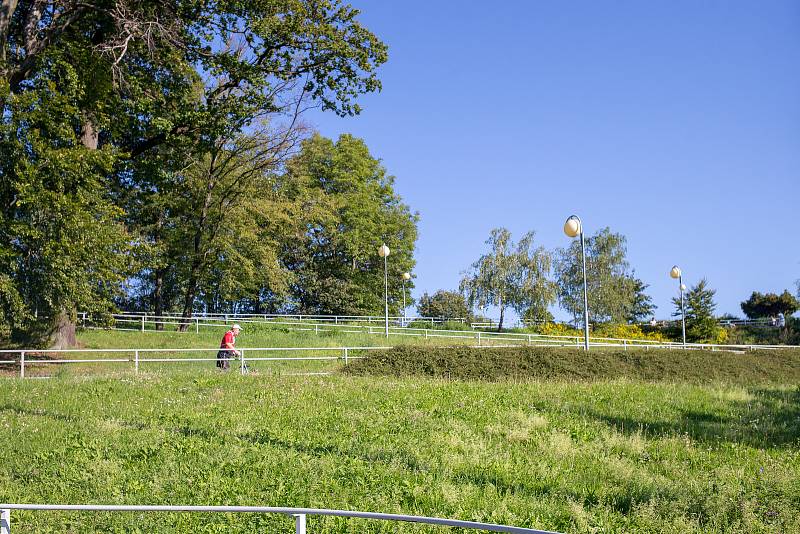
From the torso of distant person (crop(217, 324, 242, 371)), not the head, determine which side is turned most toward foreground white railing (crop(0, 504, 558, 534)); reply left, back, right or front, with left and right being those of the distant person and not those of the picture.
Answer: right

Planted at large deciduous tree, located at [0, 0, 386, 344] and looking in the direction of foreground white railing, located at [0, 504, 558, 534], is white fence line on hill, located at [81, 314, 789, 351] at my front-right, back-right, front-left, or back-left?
back-left

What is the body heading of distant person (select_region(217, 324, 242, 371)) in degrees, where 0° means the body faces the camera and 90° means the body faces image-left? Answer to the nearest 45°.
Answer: approximately 270°

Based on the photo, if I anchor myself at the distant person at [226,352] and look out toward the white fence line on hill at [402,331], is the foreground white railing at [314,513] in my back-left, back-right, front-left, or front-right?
back-right

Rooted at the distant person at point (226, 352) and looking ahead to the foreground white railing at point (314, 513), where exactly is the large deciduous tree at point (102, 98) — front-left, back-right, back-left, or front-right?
back-right
